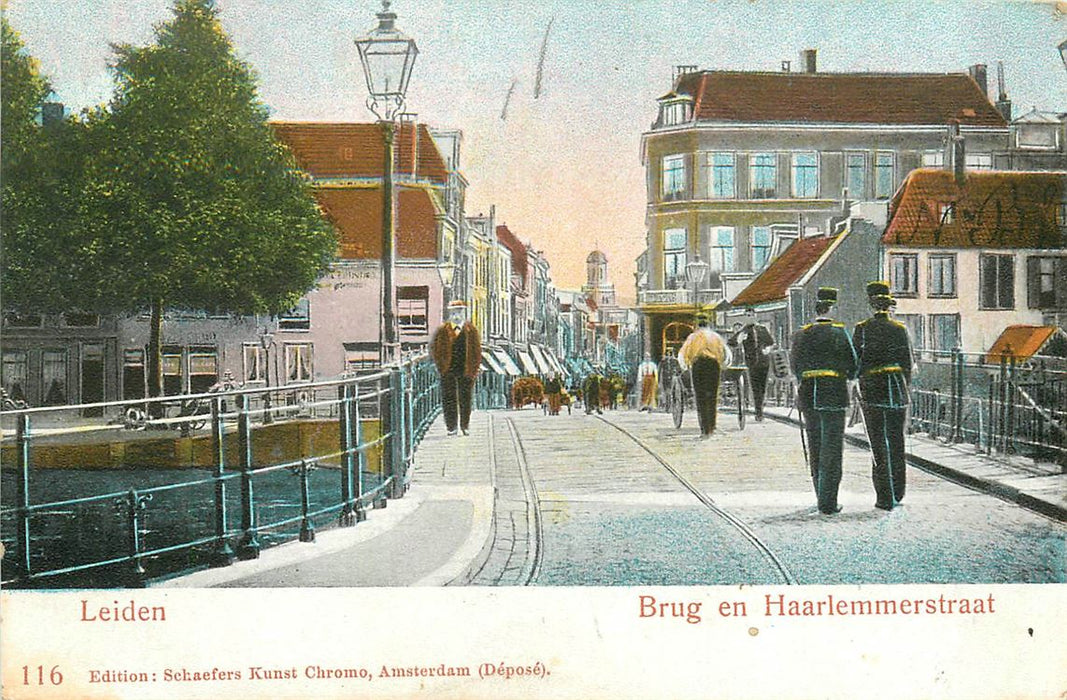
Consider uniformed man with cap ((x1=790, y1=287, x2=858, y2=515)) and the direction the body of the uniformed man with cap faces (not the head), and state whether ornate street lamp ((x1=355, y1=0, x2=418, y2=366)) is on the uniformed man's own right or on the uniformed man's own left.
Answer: on the uniformed man's own left

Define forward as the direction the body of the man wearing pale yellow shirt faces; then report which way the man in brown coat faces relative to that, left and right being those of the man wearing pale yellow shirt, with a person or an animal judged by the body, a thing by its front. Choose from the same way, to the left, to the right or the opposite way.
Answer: the opposite way

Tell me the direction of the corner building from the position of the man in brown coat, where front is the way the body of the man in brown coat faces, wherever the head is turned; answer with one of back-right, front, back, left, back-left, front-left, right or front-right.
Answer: left

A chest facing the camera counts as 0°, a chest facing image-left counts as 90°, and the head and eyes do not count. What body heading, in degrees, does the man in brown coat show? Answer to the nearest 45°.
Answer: approximately 0°

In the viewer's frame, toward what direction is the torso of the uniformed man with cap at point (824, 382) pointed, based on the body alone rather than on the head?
away from the camera

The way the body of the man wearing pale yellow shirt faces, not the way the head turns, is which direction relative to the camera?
away from the camera
